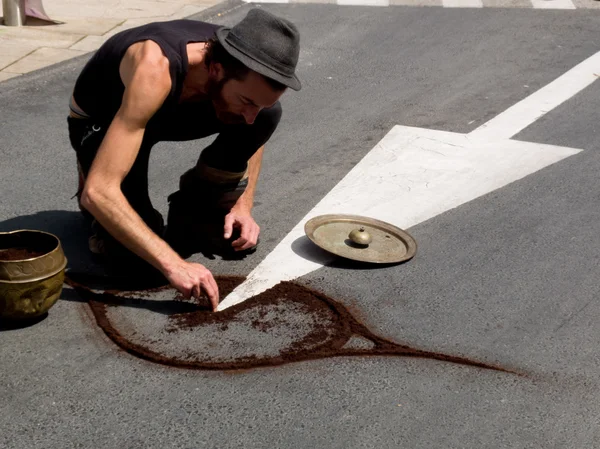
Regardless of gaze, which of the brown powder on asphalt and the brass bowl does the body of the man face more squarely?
the brown powder on asphalt

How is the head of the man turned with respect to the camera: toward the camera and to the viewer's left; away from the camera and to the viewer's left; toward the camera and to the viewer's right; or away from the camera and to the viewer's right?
toward the camera and to the viewer's right

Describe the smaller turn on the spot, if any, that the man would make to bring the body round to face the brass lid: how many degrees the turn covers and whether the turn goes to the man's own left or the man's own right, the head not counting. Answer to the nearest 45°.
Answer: approximately 45° to the man's own left

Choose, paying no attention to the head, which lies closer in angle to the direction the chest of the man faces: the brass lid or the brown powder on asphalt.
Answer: the brown powder on asphalt

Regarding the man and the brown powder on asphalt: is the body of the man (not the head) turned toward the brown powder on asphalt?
yes

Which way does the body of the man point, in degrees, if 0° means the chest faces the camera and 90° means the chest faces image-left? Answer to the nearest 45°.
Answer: approximately 315°

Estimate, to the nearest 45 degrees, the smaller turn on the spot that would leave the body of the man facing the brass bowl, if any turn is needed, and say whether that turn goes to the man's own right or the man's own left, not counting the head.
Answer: approximately 90° to the man's own right
